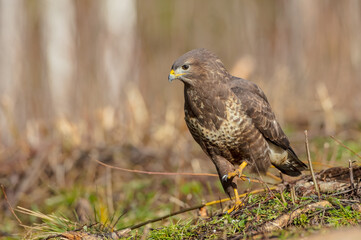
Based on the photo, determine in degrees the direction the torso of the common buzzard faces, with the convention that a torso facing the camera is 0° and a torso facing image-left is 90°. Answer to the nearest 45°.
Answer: approximately 45°

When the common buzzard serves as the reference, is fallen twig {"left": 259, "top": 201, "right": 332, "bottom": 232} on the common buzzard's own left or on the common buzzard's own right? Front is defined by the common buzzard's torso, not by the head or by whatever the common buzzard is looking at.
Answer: on the common buzzard's own left
